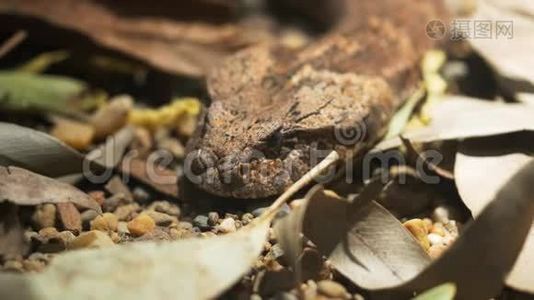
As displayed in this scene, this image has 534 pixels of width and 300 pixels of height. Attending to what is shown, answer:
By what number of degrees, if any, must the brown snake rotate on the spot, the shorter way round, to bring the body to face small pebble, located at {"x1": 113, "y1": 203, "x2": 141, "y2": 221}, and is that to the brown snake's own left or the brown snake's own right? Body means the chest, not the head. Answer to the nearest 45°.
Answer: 0° — it already faces it

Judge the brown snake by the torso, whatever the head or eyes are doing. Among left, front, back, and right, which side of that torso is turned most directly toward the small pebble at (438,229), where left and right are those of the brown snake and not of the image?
left

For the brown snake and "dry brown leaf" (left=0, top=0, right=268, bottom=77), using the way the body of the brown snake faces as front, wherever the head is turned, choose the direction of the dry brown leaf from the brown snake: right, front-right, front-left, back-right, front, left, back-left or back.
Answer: right

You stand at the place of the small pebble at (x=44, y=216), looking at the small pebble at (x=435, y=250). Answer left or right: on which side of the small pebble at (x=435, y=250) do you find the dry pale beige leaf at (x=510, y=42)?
left

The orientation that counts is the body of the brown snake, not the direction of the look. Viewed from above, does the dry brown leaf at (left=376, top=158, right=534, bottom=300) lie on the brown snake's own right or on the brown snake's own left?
on the brown snake's own left

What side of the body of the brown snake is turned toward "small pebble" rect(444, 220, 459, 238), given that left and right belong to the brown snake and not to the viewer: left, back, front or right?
left

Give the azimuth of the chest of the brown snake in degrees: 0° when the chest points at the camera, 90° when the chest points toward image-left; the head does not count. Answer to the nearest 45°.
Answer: approximately 45°

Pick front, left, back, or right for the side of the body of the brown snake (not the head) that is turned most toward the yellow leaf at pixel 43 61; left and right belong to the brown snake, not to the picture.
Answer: right

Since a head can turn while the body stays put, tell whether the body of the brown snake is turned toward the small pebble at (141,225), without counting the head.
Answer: yes

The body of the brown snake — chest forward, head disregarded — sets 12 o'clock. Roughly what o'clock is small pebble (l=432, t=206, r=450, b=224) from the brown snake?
The small pebble is roughly at 8 o'clock from the brown snake.

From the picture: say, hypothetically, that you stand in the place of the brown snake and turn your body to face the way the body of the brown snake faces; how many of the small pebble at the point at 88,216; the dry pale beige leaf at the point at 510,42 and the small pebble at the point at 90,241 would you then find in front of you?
2
